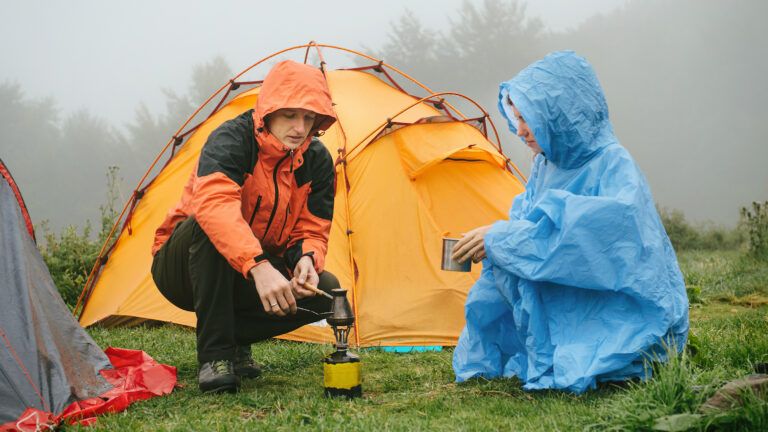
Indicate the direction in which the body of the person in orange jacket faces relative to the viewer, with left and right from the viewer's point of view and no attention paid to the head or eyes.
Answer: facing the viewer and to the right of the viewer

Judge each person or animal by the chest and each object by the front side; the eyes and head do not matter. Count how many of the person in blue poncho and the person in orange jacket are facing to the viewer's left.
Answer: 1

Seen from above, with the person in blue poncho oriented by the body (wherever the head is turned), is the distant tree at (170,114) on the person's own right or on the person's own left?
on the person's own right

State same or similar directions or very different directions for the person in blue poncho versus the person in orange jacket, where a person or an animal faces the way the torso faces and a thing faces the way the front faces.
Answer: very different directions

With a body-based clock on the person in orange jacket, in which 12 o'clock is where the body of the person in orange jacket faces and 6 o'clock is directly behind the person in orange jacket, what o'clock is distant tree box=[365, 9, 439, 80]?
The distant tree is roughly at 8 o'clock from the person in orange jacket.

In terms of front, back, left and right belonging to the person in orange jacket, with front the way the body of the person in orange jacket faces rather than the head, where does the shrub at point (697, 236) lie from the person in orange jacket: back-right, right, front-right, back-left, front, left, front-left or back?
left

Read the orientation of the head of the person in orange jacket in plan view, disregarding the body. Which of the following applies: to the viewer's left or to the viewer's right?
to the viewer's right

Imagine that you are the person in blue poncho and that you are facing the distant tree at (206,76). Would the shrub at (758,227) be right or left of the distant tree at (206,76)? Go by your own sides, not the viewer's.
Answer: right

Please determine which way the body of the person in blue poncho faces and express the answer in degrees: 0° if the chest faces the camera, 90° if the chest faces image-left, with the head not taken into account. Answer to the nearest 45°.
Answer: approximately 90°

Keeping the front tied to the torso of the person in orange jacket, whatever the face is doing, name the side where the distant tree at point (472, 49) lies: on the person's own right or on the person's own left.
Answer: on the person's own left

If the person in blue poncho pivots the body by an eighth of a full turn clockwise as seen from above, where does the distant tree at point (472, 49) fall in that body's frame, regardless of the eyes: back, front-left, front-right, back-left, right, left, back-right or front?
front-right

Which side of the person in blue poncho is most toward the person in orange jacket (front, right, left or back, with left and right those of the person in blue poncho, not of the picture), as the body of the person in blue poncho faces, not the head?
front

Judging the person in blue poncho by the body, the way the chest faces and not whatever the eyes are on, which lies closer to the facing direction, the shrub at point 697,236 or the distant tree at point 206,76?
the distant tree

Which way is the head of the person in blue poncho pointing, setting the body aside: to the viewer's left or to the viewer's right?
to the viewer's left

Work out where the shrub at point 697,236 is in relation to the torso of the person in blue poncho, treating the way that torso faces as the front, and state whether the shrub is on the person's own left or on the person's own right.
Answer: on the person's own right

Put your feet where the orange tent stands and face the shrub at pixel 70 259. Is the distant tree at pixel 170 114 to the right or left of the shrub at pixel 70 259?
right
